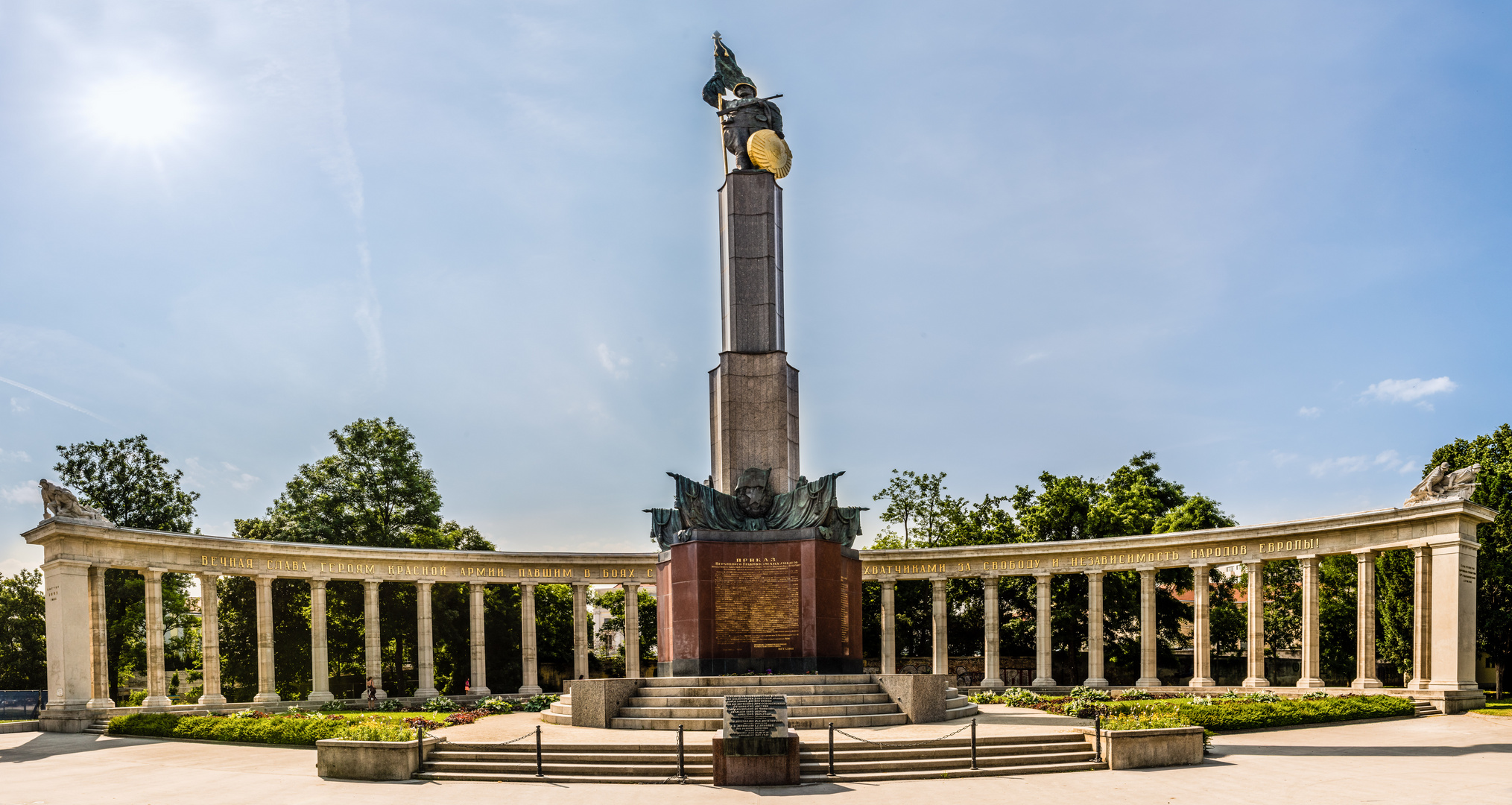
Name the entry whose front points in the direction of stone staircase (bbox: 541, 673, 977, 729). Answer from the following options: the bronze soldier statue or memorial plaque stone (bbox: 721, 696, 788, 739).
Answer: the bronze soldier statue

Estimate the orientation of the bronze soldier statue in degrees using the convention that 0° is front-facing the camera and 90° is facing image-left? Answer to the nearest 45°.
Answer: approximately 0°

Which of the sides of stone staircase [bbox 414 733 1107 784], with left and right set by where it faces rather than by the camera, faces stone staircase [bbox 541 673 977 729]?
back

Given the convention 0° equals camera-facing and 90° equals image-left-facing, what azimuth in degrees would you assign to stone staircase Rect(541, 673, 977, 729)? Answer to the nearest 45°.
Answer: approximately 0°
